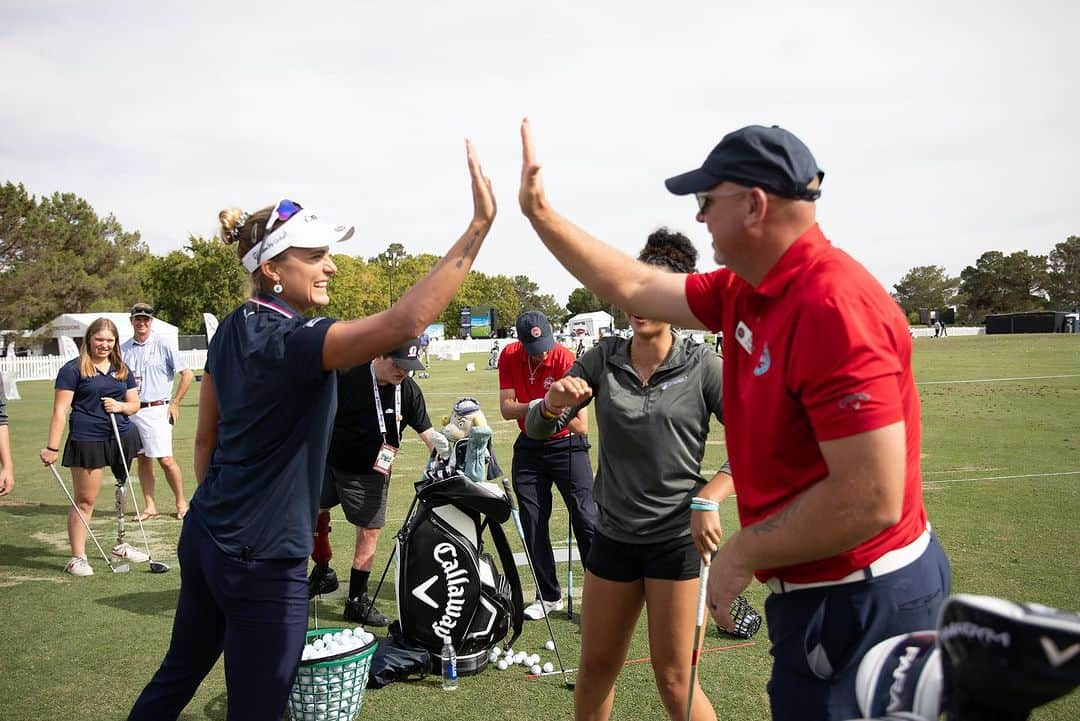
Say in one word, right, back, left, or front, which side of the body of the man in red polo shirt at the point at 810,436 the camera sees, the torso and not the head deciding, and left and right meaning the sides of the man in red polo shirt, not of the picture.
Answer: left

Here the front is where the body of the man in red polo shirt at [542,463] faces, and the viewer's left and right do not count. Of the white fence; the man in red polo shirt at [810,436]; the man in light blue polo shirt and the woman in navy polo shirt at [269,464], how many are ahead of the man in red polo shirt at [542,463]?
2

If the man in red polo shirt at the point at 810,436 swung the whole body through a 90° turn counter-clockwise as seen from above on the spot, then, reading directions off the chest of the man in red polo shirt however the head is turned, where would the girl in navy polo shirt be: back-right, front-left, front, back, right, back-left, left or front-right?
back-right

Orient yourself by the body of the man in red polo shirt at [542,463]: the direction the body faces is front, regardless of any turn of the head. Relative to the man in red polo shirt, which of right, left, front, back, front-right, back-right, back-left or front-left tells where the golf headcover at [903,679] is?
front

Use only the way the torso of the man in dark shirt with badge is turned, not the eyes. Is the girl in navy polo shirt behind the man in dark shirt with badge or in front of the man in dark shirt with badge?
behind

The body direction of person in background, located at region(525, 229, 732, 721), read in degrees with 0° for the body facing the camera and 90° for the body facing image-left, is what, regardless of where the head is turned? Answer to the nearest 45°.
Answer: approximately 0°

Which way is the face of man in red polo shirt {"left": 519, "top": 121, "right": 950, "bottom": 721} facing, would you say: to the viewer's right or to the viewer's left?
to the viewer's left

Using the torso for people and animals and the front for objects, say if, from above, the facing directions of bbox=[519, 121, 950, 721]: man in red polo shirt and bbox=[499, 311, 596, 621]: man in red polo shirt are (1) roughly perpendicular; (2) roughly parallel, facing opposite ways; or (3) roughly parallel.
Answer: roughly perpendicular

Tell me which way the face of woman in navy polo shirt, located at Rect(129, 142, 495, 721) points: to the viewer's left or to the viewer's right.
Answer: to the viewer's right

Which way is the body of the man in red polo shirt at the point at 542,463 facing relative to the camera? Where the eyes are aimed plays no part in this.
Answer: toward the camera

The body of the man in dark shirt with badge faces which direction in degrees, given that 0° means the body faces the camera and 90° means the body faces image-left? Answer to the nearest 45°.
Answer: approximately 315°

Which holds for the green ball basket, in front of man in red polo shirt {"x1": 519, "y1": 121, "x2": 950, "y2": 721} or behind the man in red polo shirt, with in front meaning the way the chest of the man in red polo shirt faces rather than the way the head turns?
in front

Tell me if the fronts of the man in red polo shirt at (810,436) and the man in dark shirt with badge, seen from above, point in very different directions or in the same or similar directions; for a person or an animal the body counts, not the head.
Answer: very different directions

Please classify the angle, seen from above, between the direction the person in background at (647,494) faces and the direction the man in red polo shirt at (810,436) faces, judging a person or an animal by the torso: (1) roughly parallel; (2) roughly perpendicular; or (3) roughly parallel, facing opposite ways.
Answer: roughly perpendicular
